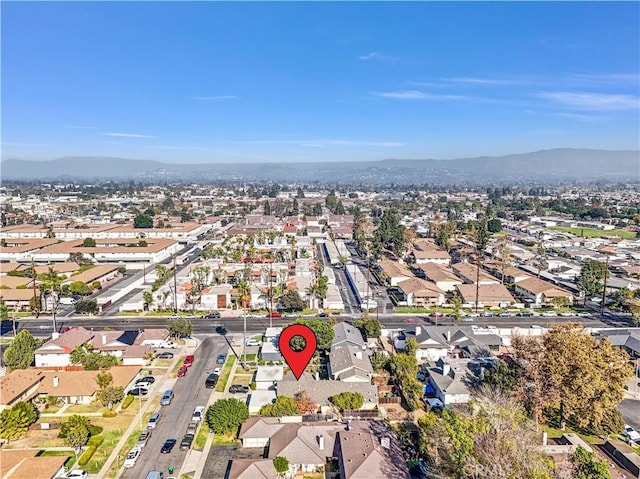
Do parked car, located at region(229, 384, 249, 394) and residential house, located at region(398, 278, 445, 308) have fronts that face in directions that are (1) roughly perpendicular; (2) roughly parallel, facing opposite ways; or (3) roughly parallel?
roughly perpendicular

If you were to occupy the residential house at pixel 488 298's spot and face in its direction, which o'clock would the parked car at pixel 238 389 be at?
The parked car is roughly at 1 o'clock from the residential house.

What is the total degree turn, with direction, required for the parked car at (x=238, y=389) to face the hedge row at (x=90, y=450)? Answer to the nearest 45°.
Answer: approximately 135° to its right

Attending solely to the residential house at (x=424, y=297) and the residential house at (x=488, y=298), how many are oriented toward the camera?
2

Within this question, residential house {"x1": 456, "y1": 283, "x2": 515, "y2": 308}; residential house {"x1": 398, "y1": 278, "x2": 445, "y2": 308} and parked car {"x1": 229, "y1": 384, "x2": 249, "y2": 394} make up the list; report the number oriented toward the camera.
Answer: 2

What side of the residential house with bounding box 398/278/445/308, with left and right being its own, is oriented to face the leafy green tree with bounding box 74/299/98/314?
right

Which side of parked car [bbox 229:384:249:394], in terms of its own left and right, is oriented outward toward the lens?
right

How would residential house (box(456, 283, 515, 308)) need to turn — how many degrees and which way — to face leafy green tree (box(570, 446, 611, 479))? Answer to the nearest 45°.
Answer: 0° — it already faces it

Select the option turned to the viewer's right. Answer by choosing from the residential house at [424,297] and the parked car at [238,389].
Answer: the parked car

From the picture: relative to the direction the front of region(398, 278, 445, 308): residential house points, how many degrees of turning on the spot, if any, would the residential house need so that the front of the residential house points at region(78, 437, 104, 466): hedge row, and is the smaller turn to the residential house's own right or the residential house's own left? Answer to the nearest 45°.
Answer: approximately 45° to the residential house's own right

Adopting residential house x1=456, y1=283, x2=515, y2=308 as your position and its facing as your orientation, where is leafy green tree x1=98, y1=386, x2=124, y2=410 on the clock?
The leafy green tree is roughly at 1 o'clock from the residential house.

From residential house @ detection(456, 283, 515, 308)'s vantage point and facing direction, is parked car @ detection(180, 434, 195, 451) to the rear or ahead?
ahead

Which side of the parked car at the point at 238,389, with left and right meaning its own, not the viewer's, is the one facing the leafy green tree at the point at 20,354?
back
